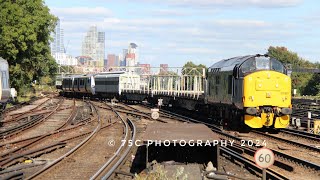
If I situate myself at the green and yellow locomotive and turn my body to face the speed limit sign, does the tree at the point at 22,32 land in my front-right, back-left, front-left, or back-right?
back-right

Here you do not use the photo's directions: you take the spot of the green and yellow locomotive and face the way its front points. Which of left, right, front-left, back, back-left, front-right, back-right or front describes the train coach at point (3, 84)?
back-right

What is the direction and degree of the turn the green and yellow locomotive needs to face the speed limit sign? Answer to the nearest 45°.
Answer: approximately 45° to its right

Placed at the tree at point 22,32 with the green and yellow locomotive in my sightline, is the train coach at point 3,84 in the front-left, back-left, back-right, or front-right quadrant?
front-right

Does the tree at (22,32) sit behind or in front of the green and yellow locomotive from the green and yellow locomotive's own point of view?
behind

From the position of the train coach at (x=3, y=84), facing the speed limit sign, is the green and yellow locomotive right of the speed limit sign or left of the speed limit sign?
left

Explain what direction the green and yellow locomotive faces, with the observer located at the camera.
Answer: facing the viewer and to the right of the viewer

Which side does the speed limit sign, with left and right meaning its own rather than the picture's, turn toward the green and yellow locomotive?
back

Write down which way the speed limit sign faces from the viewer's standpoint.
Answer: facing the viewer

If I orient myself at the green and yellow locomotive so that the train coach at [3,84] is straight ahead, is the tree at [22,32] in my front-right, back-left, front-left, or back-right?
front-right

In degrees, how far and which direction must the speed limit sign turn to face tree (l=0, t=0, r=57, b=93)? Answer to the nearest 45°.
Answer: approximately 135° to its right

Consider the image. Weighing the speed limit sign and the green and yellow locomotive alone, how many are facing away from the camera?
0
